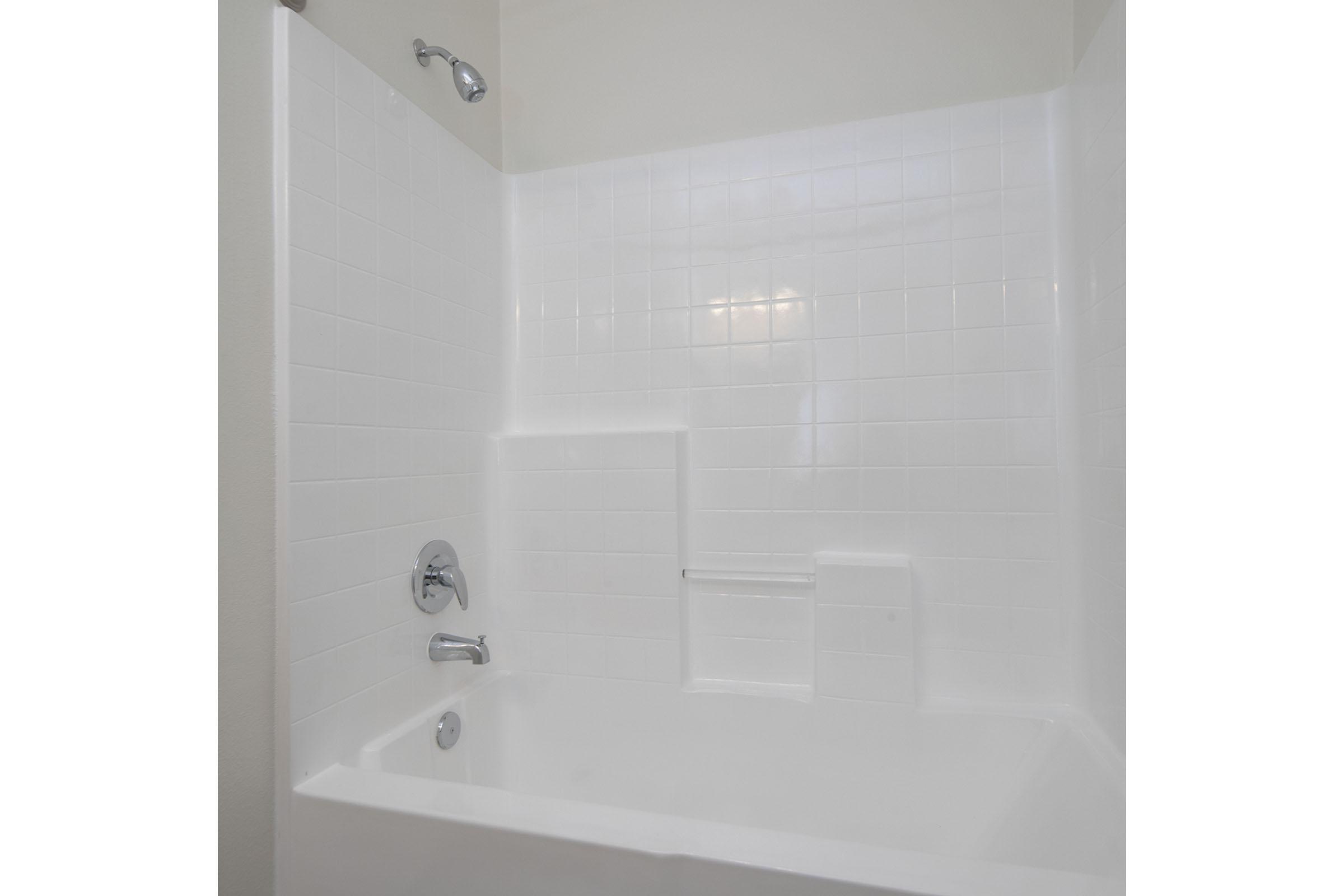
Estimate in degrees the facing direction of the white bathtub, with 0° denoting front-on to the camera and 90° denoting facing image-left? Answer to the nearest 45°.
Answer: approximately 0°

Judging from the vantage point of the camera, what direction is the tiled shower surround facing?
facing the viewer

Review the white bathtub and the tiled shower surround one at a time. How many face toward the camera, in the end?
2
